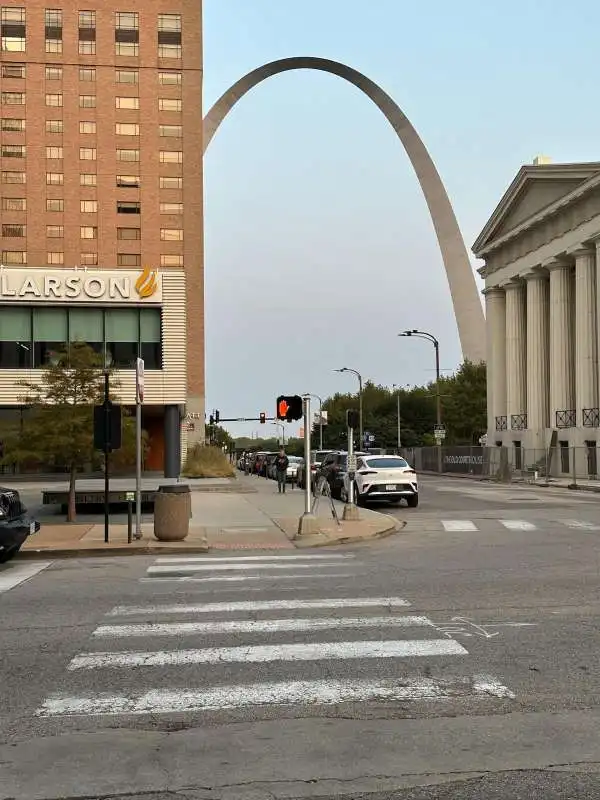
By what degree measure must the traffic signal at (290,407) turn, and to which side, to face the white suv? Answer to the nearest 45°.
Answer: approximately 180°

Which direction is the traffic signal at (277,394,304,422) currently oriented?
toward the camera

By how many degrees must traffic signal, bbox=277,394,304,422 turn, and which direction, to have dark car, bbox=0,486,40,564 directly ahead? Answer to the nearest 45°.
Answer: approximately 45° to its right

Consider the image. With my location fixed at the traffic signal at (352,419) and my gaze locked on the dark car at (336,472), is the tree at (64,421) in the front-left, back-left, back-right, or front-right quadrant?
back-left

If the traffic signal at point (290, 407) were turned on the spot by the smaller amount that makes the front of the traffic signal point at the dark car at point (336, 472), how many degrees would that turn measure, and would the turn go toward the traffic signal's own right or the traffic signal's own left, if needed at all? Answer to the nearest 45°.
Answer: approximately 180°

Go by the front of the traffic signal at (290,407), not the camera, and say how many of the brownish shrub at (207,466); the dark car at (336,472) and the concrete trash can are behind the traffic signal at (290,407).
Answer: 2

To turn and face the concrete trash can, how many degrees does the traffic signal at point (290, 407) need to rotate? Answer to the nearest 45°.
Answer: approximately 45° to its right

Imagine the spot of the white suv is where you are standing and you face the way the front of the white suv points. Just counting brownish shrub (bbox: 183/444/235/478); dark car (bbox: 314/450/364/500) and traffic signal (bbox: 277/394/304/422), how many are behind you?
1

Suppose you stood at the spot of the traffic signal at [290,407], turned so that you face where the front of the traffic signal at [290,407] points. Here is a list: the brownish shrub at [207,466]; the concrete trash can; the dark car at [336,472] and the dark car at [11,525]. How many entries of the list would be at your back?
2
